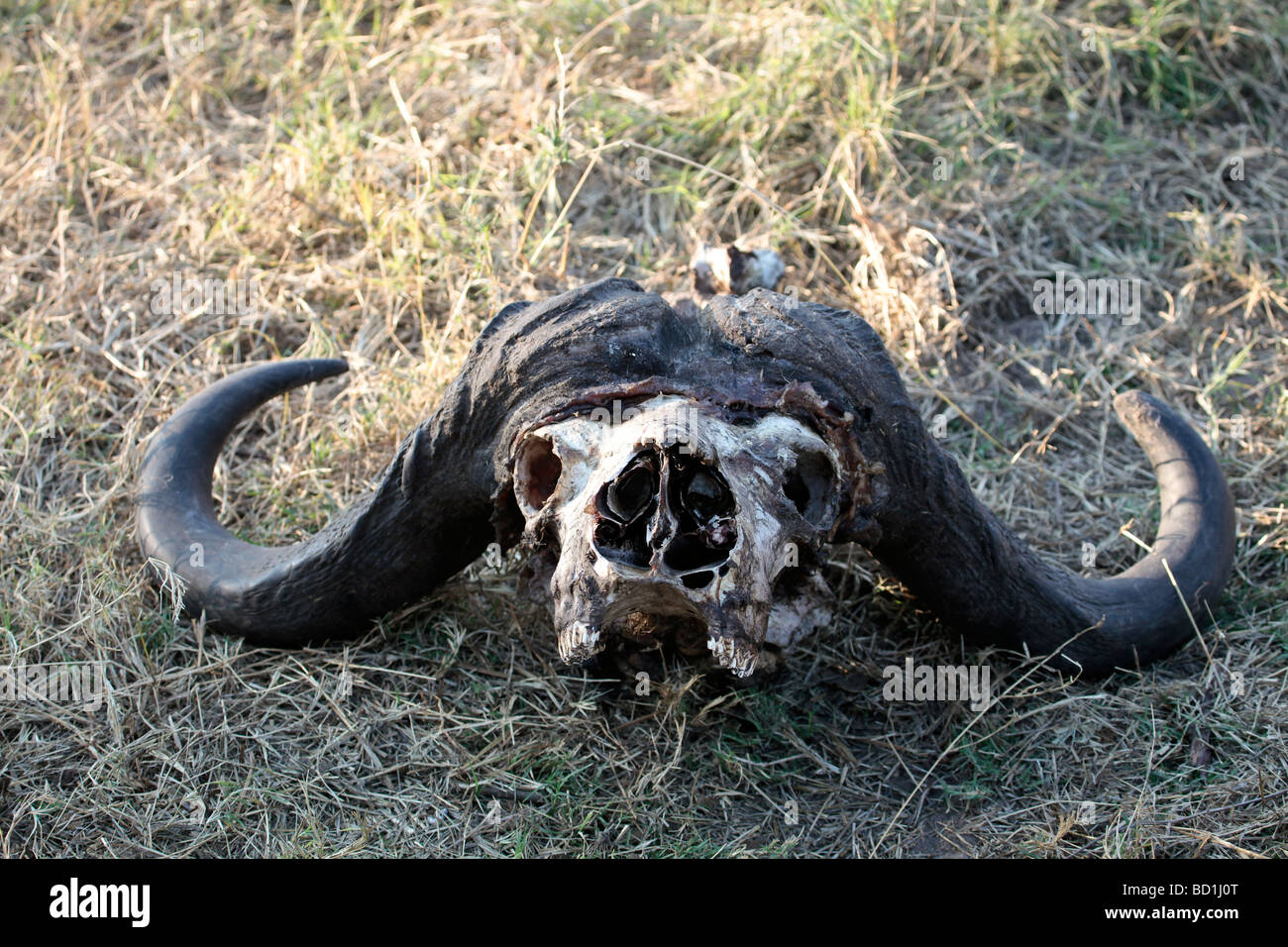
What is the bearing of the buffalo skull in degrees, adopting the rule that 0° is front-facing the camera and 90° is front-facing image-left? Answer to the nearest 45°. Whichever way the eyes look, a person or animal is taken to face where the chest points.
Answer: approximately 0°
